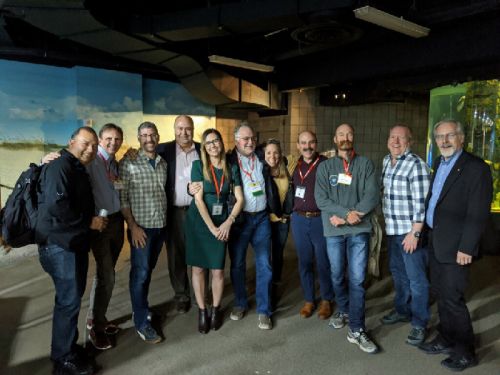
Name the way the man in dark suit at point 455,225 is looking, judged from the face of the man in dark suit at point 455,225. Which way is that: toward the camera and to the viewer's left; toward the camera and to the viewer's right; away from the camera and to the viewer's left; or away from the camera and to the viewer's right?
toward the camera and to the viewer's left

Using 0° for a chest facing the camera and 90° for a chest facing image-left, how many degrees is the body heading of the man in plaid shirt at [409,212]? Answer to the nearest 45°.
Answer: approximately 45°

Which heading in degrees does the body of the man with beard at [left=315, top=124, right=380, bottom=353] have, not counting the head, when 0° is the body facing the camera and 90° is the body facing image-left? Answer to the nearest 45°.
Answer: approximately 0°

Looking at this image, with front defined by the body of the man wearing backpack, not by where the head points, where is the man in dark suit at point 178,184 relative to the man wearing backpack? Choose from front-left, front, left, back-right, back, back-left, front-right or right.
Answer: front-left

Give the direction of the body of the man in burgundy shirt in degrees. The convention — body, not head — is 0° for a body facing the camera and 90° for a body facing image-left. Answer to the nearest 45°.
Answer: approximately 0°

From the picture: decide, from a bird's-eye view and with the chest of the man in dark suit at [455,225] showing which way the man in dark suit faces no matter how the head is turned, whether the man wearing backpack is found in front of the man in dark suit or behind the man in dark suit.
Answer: in front

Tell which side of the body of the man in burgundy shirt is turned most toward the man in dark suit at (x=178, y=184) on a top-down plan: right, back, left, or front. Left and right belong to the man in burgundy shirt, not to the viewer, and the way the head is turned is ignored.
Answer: right

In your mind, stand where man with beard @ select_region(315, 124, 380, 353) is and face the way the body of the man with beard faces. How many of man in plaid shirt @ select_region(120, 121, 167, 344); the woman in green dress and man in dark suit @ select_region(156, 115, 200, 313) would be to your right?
3

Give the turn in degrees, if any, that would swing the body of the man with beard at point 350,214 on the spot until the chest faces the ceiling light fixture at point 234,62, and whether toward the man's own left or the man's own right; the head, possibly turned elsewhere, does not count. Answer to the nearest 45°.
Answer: approximately 135° to the man's own right

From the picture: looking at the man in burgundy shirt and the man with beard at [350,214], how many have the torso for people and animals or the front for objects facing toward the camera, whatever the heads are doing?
2
